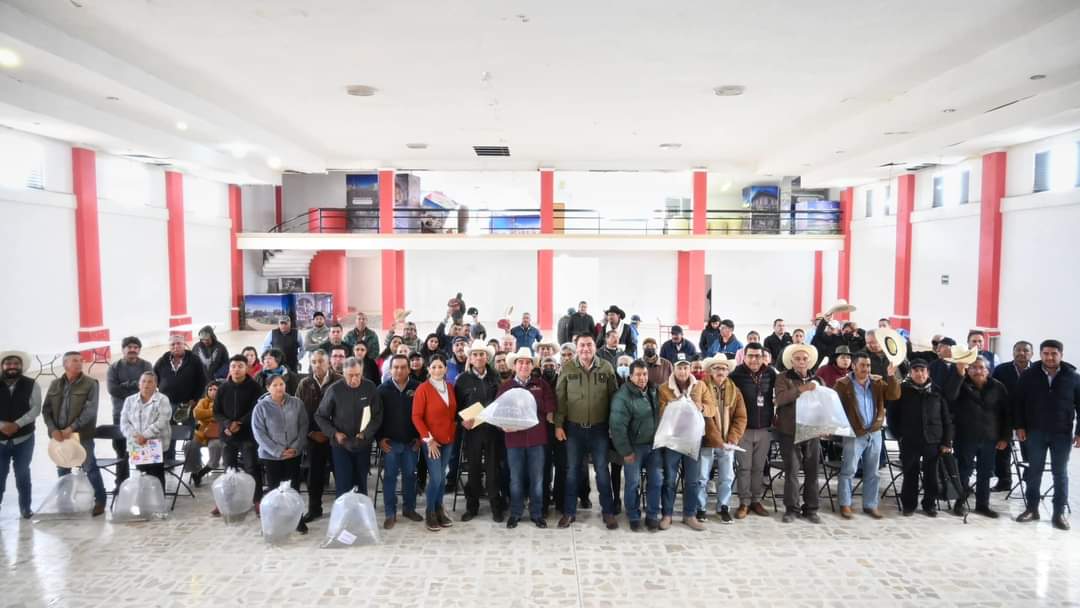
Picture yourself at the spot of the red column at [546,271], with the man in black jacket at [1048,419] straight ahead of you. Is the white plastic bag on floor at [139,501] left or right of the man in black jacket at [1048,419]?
right

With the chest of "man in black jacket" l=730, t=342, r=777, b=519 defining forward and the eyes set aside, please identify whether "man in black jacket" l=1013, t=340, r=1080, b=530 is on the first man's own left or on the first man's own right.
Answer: on the first man's own left

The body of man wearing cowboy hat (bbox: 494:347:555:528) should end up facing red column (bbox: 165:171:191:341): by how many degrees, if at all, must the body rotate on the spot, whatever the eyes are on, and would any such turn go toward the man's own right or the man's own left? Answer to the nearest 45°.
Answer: approximately 135° to the man's own right

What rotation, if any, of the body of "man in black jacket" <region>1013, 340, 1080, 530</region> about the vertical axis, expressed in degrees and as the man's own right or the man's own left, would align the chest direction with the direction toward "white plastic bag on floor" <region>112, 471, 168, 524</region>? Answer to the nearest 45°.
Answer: approximately 45° to the man's own right

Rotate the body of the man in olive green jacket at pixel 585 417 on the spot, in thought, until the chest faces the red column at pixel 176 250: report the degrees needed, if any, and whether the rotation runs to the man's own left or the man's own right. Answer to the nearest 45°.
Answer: approximately 135° to the man's own right

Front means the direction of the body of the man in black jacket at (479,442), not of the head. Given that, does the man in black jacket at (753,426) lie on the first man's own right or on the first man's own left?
on the first man's own left

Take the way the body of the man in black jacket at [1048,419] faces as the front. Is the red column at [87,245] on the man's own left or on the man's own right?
on the man's own right

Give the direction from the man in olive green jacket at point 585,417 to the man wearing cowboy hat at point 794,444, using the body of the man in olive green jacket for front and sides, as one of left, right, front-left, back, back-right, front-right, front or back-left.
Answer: left

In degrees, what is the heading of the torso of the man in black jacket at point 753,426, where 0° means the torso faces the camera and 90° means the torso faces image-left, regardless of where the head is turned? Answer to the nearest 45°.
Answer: approximately 0°
